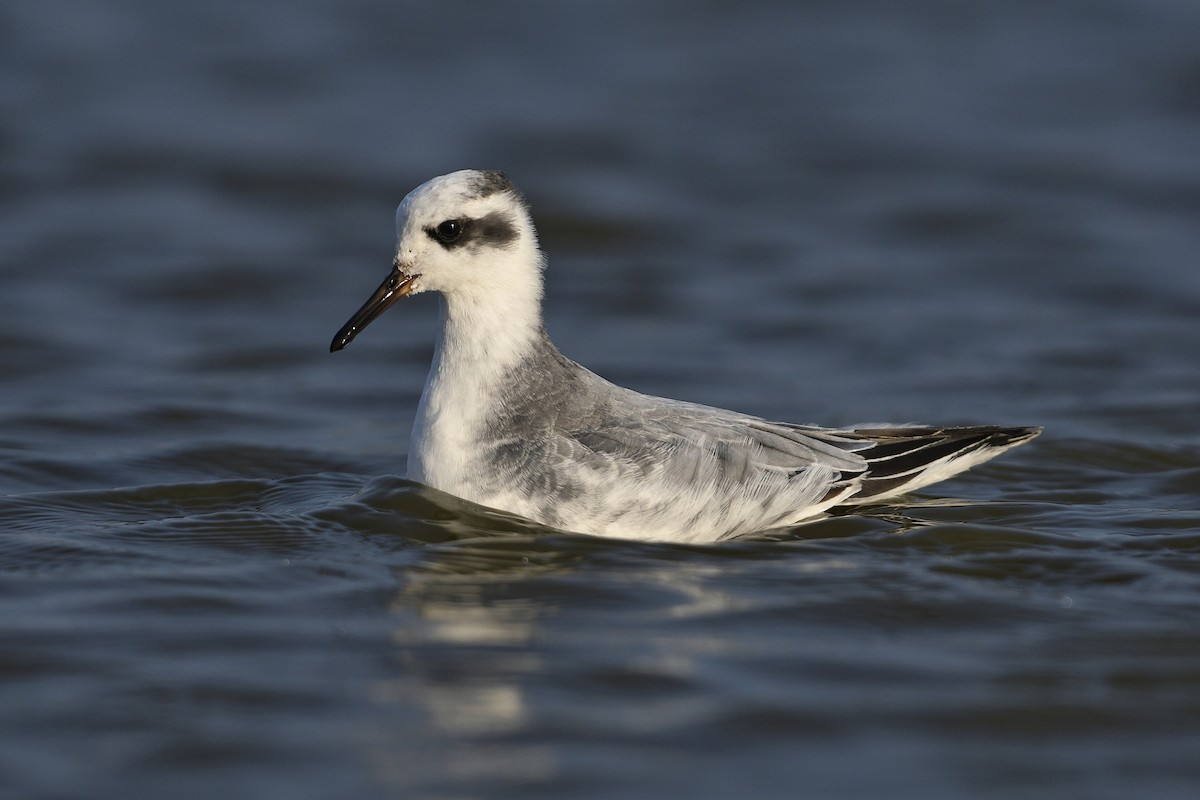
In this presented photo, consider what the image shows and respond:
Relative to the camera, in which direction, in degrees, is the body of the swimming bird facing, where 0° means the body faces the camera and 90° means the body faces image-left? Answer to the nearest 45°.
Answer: approximately 90°
